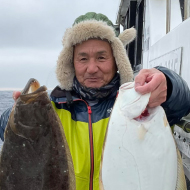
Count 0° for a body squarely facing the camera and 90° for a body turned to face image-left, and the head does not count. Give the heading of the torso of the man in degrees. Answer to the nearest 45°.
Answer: approximately 0°
